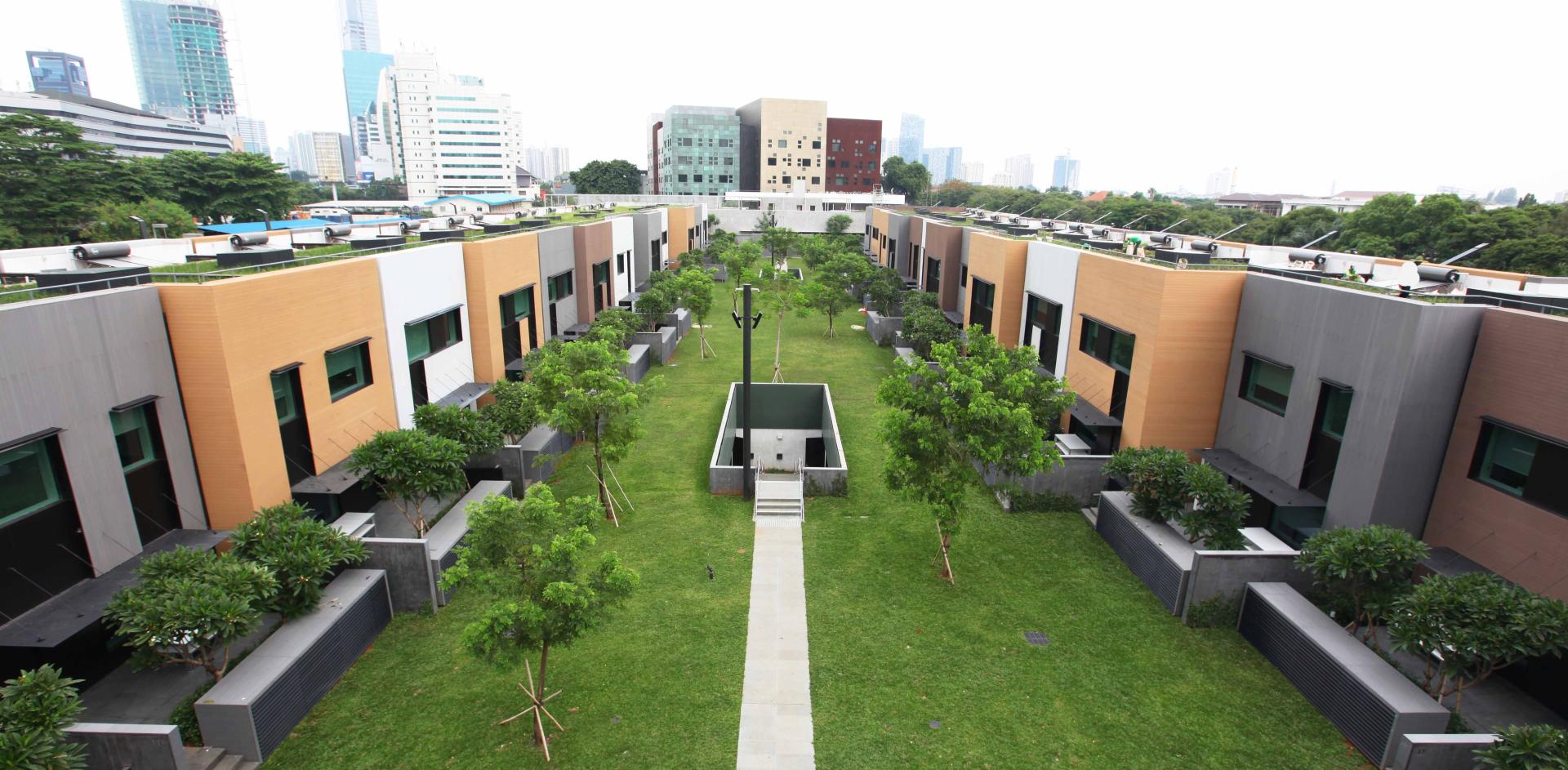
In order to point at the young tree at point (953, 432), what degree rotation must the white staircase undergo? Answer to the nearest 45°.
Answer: approximately 45° to its left

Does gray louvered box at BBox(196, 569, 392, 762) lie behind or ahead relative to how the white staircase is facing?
ahead

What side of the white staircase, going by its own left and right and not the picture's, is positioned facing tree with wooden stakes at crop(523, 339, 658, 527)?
right

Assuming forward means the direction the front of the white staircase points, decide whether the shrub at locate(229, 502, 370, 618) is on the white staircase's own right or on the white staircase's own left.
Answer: on the white staircase's own right

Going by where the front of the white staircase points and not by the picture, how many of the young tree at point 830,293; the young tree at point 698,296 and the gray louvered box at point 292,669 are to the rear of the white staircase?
2

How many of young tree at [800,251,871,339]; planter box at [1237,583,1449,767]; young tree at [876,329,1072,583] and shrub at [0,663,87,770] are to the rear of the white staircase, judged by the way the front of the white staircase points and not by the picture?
1

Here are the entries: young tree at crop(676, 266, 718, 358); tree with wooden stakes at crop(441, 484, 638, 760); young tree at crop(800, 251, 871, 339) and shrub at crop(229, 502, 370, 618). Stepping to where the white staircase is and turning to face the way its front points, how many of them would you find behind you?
2

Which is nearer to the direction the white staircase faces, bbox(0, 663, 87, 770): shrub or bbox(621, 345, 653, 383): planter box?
the shrub

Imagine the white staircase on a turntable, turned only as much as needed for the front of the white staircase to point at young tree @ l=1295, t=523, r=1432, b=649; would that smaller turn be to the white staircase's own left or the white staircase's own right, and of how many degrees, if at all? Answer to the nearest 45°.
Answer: approximately 45° to the white staircase's own left

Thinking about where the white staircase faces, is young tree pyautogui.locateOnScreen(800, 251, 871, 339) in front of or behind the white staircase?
behind

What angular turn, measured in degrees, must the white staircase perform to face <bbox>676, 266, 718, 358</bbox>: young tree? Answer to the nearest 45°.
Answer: approximately 180°

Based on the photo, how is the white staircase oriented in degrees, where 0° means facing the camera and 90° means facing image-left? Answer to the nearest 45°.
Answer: approximately 0°

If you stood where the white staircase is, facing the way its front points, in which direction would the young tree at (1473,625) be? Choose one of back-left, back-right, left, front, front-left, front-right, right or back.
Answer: front-left

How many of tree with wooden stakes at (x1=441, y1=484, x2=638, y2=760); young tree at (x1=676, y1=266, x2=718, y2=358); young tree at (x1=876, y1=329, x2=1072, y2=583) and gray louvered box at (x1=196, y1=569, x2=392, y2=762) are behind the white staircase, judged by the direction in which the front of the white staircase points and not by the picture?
1

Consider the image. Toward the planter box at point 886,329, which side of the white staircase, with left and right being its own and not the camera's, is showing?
back
